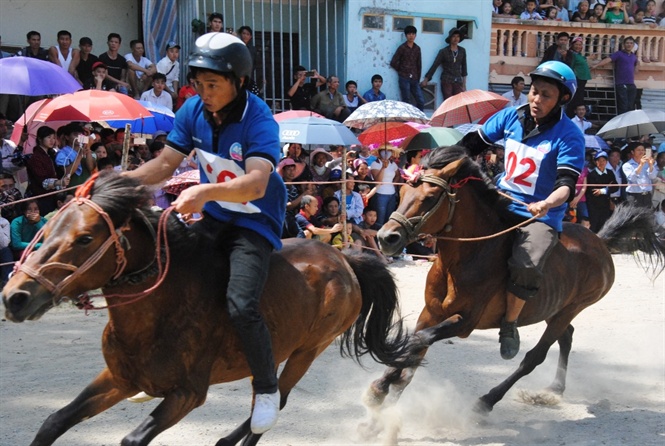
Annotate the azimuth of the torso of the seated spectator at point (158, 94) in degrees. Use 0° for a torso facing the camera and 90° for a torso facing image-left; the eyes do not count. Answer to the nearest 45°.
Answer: approximately 0°

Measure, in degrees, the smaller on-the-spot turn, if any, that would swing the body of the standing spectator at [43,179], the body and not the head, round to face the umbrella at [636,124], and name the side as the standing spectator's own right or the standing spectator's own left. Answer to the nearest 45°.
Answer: approximately 45° to the standing spectator's own left

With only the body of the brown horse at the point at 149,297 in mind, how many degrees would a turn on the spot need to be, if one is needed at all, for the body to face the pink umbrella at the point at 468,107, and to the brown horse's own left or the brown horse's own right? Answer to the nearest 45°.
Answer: approximately 180°

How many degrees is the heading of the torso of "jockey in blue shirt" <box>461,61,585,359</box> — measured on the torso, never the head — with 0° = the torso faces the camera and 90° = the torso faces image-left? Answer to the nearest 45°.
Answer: approximately 45°

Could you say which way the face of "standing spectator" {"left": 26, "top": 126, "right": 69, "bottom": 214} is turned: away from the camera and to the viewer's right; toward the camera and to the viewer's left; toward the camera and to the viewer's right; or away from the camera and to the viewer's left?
toward the camera and to the viewer's right

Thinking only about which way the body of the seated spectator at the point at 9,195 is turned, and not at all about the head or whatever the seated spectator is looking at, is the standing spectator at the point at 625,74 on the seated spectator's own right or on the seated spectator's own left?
on the seated spectator's own left

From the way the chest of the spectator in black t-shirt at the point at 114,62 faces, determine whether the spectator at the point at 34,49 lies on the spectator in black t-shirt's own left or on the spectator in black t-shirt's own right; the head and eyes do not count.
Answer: on the spectator in black t-shirt's own right

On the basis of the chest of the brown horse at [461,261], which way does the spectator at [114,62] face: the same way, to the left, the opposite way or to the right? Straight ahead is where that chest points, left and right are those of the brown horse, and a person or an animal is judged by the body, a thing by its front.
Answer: to the left
